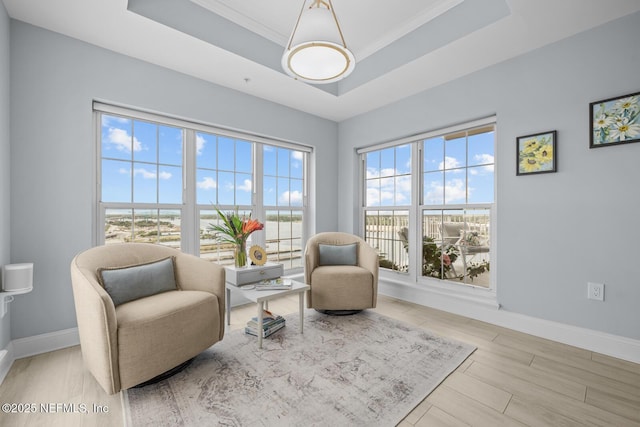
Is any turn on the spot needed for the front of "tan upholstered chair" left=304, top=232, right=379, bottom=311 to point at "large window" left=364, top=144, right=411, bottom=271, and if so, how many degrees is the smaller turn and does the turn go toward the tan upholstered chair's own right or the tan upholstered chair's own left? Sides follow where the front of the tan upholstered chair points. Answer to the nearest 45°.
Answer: approximately 135° to the tan upholstered chair's own left

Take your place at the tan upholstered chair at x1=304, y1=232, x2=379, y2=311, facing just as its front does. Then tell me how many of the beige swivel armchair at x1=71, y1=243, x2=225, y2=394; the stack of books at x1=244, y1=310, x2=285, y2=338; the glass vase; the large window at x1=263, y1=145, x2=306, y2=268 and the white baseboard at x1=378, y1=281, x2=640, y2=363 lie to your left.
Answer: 1

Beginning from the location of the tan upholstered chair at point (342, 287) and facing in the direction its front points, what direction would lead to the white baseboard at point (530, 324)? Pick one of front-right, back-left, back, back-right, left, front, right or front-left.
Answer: left

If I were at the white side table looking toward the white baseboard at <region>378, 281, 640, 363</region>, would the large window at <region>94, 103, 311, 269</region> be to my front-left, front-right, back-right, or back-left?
back-left

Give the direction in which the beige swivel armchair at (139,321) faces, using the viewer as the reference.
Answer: facing the viewer and to the right of the viewer

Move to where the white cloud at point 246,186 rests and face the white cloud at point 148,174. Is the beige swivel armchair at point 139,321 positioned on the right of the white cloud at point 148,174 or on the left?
left

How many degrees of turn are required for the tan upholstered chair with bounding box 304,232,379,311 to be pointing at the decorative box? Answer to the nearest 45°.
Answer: approximately 45° to its right

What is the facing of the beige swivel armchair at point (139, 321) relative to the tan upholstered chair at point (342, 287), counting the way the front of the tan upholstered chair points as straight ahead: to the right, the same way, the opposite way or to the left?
to the left

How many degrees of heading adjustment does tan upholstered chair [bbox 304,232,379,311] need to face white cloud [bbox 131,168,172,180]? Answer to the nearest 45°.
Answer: approximately 90° to its right

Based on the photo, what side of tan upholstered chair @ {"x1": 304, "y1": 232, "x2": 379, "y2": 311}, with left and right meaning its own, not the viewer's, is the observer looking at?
front

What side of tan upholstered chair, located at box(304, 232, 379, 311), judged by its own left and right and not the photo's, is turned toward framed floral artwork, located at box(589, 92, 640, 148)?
left

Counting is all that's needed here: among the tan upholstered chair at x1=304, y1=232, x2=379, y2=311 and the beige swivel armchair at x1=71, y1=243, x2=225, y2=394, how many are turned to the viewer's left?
0

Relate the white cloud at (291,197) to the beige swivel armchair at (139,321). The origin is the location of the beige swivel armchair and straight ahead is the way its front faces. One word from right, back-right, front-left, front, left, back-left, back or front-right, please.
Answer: left
